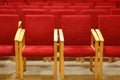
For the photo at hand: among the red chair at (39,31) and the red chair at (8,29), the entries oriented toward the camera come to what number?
2

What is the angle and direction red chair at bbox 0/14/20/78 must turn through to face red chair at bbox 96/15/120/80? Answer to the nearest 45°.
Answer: approximately 90° to its left

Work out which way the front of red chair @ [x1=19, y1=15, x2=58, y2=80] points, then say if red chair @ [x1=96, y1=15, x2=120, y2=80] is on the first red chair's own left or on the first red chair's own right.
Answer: on the first red chair's own left

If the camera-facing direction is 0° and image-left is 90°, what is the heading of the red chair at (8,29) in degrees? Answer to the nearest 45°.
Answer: approximately 0°

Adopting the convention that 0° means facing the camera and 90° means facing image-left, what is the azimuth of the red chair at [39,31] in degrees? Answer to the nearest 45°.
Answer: approximately 0°
